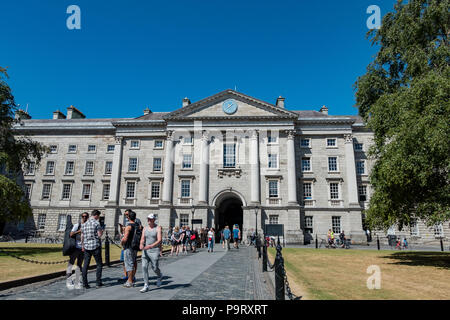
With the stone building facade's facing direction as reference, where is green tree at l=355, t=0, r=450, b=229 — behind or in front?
in front

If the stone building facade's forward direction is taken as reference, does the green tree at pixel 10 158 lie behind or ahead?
ahead

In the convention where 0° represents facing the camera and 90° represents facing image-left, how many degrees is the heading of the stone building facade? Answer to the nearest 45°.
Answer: approximately 0°
